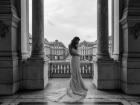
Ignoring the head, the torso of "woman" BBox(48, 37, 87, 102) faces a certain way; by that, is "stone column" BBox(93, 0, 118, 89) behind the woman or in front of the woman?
in front

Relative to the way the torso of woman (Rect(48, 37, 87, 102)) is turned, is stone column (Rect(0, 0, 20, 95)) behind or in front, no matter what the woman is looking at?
behind

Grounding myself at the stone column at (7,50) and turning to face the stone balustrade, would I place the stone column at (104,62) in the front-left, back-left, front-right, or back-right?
front-right

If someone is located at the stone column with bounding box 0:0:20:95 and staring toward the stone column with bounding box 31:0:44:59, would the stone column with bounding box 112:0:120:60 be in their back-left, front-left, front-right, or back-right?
front-right

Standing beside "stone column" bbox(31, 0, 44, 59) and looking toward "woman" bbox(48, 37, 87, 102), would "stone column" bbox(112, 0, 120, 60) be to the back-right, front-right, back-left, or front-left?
front-left

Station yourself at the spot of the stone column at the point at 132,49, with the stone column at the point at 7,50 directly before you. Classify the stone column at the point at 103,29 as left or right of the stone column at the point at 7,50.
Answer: right

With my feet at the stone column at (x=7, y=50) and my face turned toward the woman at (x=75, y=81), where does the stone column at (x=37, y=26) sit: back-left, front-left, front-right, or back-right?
front-left
